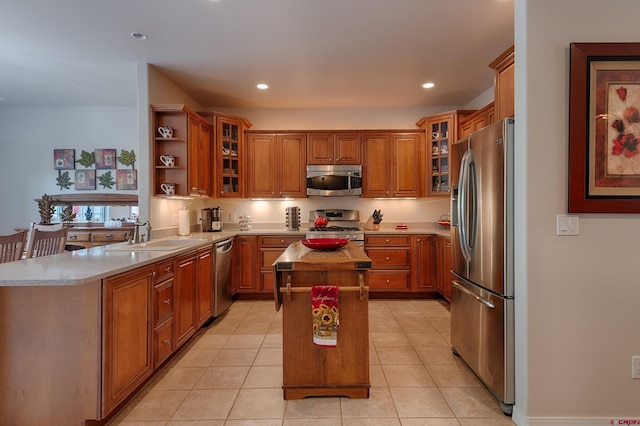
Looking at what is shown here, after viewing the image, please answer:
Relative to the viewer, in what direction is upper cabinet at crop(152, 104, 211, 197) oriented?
to the viewer's right

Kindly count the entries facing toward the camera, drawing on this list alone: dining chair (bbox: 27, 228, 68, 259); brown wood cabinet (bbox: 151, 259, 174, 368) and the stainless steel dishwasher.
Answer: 0

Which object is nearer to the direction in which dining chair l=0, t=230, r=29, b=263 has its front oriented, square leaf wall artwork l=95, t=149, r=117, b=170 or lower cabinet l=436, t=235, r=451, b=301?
the square leaf wall artwork

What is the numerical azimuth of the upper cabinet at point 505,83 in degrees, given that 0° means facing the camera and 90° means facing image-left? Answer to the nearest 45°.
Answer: approximately 45°

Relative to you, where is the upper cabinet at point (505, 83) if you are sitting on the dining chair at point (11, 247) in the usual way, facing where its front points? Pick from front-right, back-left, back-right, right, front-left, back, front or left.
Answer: back

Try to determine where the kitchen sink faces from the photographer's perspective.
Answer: facing the viewer and to the right of the viewer

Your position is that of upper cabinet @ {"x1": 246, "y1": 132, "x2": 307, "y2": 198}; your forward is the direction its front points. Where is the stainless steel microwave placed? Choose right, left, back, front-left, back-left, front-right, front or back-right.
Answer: left

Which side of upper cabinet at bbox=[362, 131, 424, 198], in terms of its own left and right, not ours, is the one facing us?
front

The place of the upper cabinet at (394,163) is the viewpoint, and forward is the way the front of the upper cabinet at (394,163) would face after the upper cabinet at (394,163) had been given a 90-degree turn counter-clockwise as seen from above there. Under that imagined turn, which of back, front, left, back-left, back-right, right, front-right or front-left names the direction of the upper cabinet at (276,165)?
back

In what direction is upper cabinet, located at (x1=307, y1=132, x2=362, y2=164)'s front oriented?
toward the camera

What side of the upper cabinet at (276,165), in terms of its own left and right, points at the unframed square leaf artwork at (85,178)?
right

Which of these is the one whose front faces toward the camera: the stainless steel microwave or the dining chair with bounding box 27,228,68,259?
the stainless steel microwave

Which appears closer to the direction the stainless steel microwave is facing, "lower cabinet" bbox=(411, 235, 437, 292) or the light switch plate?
the light switch plate

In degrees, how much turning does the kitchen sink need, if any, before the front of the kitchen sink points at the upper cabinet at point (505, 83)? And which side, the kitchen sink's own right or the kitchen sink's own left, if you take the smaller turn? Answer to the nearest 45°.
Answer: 0° — it already faces it

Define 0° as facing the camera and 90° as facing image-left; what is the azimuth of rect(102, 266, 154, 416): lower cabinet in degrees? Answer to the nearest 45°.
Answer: approximately 315°
